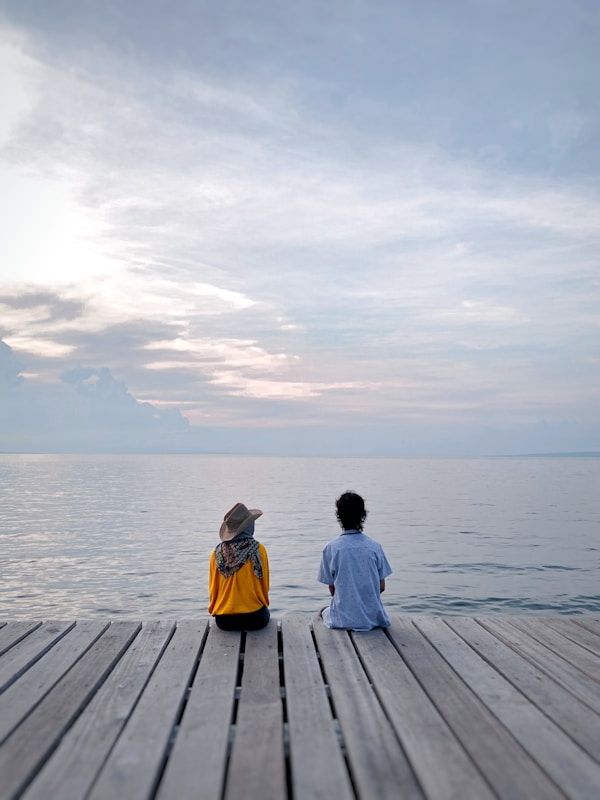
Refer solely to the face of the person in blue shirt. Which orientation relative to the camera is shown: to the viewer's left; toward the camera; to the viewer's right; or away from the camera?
away from the camera

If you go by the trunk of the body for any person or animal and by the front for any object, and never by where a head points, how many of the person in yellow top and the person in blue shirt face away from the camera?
2

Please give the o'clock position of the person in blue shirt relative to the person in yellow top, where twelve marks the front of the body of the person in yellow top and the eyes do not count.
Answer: The person in blue shirt is roughly at 3 o'clock from the person in yellow top.

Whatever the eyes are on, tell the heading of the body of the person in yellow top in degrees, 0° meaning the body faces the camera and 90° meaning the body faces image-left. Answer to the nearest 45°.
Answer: approximately 180°

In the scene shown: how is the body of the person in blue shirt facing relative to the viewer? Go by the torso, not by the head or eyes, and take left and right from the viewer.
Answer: facing away from the viewer
